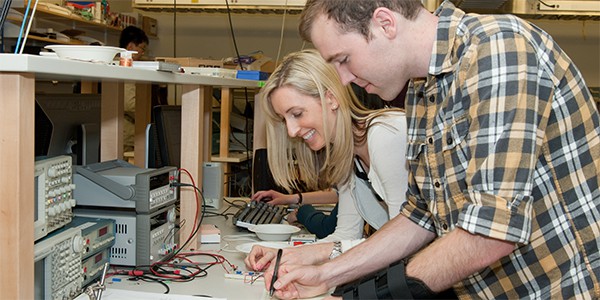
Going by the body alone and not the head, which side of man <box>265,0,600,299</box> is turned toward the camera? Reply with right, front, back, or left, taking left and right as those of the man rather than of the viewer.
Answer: left

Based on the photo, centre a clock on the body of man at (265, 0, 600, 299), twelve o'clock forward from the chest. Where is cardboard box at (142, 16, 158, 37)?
The cardboard box is roughly at 2 o'clock from the man.

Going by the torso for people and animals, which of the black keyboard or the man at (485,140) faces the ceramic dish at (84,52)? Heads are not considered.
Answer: the man

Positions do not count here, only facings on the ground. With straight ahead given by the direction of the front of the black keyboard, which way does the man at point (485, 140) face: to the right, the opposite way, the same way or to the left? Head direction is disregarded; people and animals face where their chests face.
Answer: the opposite way

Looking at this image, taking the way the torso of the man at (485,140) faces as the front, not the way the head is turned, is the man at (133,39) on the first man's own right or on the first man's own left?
on the first man's own right

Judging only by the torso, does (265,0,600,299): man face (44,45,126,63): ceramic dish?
yes

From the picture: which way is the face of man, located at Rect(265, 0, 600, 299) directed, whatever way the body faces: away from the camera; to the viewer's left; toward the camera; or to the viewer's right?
to the viewer's left

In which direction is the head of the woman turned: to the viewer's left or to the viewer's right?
to the viewer's left

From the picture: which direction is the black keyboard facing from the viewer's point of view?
to the viewer's right
